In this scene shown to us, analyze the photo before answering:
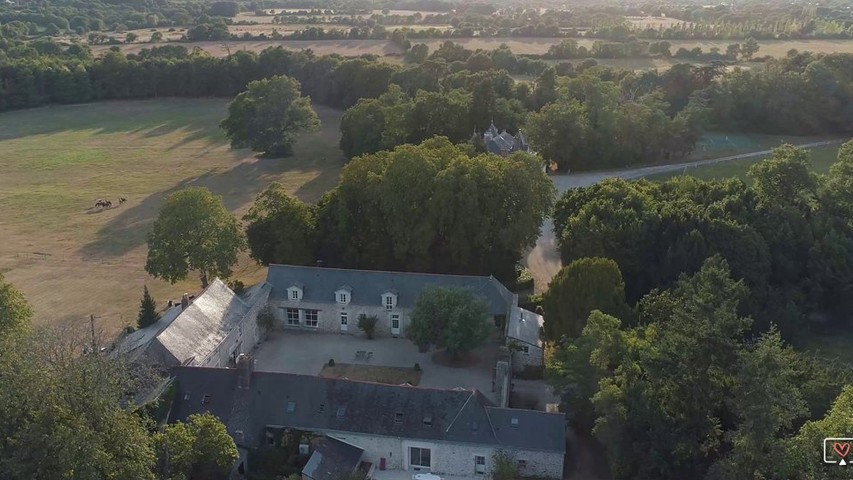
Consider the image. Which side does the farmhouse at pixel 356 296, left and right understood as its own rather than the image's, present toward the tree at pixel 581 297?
left

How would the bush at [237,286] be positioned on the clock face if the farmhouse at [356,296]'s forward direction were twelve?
The bush is roughly at 4 o'clock from the farmhouse.

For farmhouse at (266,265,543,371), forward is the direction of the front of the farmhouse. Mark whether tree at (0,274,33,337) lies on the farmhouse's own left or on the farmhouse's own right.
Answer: on the farmhouse's own right

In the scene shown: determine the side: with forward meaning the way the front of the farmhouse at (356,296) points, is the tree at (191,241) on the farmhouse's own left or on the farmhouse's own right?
on the farmhouse's own right

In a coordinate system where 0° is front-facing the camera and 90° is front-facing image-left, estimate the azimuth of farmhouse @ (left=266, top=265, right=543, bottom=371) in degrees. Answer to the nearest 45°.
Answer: approximately 0°

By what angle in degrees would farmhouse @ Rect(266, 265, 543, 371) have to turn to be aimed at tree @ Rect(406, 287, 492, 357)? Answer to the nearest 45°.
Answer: approximately 45° to its left

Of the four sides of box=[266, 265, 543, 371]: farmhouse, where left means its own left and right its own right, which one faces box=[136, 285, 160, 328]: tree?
right

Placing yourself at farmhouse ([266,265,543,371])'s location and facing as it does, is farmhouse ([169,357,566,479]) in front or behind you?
in front

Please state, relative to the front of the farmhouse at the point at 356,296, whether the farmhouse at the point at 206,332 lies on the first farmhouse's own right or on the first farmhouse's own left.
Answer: on the first farmhouse's own right

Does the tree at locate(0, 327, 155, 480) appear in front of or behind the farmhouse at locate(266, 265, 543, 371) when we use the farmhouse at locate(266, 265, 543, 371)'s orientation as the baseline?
in front

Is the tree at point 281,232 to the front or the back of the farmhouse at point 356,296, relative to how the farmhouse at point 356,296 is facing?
to the back

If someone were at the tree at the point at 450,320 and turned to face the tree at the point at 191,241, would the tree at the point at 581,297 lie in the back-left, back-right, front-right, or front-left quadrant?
back-right

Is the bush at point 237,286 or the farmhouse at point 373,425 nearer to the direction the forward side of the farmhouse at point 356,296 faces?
the farmhouse
